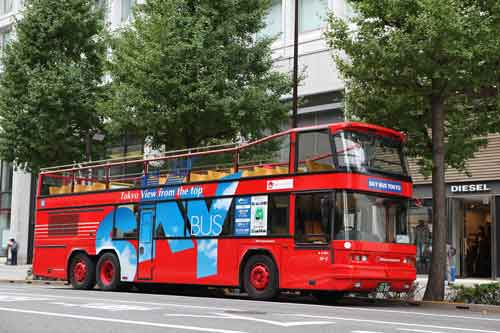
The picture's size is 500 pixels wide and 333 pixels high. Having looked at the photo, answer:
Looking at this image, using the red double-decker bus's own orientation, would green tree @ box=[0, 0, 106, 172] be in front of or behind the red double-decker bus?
behind

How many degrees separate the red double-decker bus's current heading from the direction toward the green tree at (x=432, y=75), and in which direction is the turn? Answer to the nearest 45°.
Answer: approximately 45° to its left

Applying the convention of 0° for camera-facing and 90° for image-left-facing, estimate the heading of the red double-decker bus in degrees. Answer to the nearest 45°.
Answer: approximately 315°

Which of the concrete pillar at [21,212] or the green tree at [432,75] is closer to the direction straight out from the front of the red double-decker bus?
the green tree

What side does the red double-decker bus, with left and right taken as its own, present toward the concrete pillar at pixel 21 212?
back
